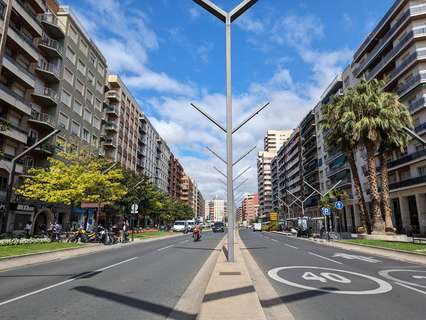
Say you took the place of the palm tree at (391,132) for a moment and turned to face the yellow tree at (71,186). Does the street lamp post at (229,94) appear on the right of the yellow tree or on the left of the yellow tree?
left

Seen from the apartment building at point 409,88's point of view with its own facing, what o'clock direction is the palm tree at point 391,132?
The palm tree is roughly at 11 o'clock from the apartment building.

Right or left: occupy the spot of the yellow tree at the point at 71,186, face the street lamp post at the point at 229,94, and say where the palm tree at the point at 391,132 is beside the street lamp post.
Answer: left

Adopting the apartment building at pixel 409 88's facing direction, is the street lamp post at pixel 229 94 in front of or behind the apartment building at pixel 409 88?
in front

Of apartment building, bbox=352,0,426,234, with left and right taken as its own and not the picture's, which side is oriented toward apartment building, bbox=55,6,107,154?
front

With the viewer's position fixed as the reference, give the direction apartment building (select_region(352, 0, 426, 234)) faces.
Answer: facing the viewer and to the left of the viewer

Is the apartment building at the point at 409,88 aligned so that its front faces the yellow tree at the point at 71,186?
yes

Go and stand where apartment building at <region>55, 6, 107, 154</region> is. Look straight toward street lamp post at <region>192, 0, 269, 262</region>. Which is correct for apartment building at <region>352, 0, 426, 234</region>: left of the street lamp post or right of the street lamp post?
left

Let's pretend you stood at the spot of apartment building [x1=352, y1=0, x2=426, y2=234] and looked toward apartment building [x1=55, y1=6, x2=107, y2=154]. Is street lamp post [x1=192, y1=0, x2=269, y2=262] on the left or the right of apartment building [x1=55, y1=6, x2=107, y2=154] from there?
left
